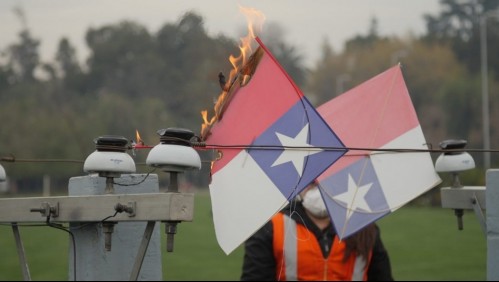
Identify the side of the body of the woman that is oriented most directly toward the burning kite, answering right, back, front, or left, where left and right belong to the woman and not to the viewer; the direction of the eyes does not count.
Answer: front

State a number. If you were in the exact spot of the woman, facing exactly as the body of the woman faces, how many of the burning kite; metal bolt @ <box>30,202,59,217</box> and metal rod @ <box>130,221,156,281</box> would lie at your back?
0

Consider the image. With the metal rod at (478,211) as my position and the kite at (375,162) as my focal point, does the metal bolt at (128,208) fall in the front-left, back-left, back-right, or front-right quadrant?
front-left

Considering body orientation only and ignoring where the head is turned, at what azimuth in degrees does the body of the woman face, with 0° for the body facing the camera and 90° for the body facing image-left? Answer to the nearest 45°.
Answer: approximately 0°

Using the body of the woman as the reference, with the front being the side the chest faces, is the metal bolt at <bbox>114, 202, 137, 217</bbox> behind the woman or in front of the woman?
in front

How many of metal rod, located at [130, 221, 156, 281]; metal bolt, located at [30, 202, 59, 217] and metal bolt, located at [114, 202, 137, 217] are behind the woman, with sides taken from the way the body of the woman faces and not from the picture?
0

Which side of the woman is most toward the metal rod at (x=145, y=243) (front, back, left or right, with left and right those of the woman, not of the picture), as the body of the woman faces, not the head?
front

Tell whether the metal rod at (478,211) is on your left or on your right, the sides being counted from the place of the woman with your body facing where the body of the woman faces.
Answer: on your left

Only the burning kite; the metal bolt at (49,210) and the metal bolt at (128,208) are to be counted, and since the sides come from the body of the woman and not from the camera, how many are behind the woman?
0

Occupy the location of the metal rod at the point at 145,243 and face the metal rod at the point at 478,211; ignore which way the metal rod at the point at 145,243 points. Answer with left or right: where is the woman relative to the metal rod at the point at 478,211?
left

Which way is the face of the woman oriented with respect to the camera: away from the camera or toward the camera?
toward the camera
